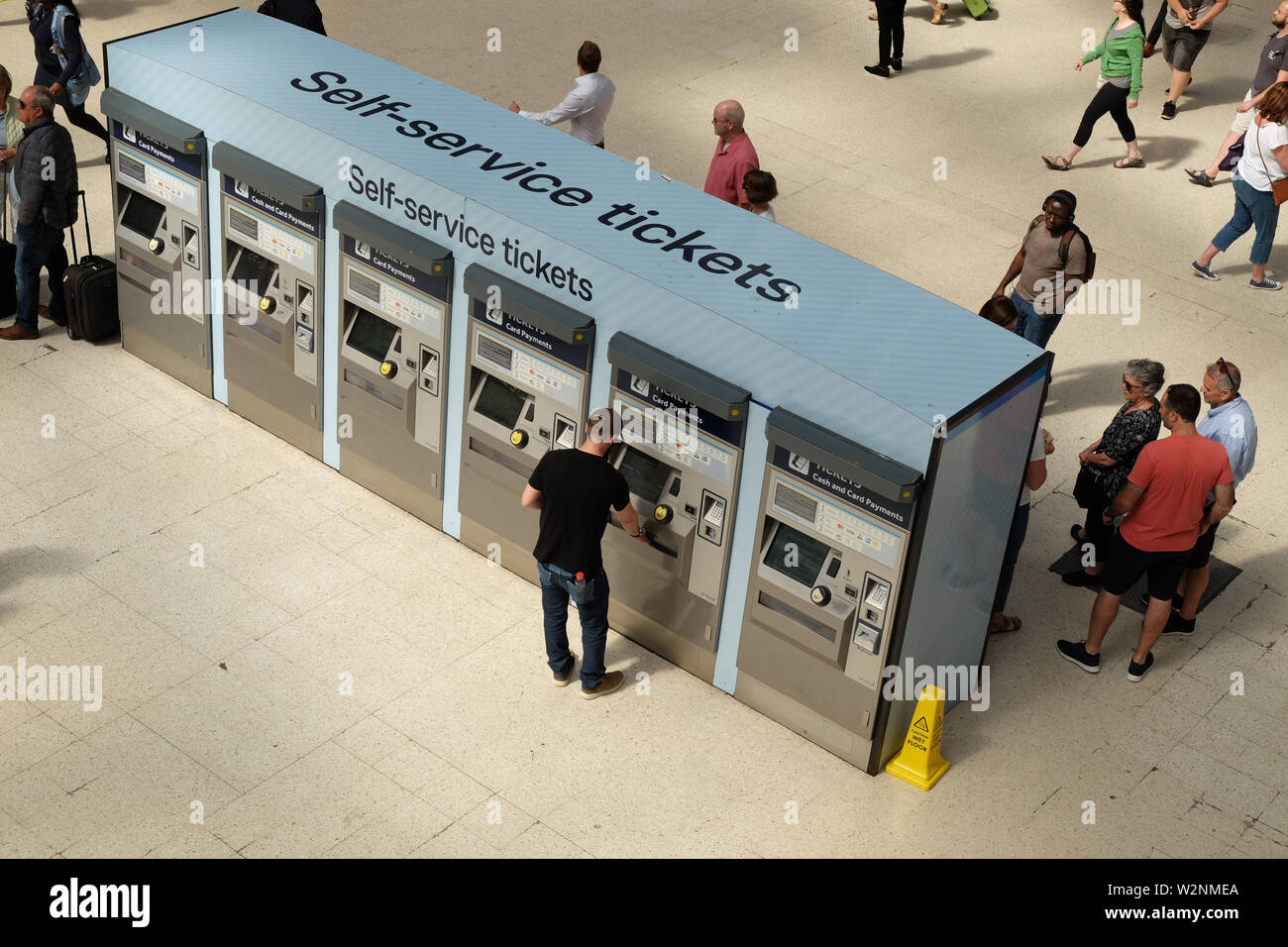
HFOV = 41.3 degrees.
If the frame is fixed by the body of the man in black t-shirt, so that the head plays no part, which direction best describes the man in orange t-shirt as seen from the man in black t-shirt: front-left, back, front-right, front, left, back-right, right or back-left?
front-right

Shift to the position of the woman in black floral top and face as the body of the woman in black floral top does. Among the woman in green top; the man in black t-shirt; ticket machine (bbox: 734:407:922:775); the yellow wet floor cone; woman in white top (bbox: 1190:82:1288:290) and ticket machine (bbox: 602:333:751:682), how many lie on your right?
2

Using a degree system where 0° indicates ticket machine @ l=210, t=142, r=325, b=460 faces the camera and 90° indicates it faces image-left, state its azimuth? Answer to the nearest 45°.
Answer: approximately 45°

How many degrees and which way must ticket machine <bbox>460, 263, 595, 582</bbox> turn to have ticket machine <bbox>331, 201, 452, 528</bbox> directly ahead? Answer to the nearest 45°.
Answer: approximately 90° to its right

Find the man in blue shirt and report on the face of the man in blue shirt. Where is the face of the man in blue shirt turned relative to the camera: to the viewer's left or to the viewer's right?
to the viewer's left

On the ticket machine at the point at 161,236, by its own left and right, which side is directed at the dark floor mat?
left

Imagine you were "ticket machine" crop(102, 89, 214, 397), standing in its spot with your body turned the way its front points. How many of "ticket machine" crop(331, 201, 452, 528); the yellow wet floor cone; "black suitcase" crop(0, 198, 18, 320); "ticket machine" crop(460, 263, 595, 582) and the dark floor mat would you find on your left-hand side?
4

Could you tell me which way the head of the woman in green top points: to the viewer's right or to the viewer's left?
to the viewer's left

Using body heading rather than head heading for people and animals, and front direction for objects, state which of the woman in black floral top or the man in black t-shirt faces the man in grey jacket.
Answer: the woman in black floral top

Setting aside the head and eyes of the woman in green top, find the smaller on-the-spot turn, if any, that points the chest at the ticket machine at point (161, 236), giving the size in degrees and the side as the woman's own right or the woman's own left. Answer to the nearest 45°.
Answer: approximately 45° to the woman's own left

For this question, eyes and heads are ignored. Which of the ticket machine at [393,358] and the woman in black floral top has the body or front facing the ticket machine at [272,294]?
the woman in black floral top

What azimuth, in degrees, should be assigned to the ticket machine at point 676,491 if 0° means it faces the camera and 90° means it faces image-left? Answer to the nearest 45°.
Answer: approximately 45°

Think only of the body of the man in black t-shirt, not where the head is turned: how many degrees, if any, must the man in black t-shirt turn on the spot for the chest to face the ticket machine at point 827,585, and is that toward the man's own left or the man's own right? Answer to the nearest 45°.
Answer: approximately 45° to the man's own right

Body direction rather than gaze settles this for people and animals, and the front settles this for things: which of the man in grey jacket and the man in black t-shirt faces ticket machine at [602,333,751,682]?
the man in black t-shirt

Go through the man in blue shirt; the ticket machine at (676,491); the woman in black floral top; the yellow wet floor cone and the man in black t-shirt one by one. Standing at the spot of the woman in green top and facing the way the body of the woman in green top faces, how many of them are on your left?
5

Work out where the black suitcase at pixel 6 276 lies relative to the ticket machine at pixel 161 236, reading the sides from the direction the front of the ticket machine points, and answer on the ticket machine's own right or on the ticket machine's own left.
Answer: on the ticket machine's own right

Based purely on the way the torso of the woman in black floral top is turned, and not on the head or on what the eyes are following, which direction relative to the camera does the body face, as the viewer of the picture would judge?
to the viewer's left
